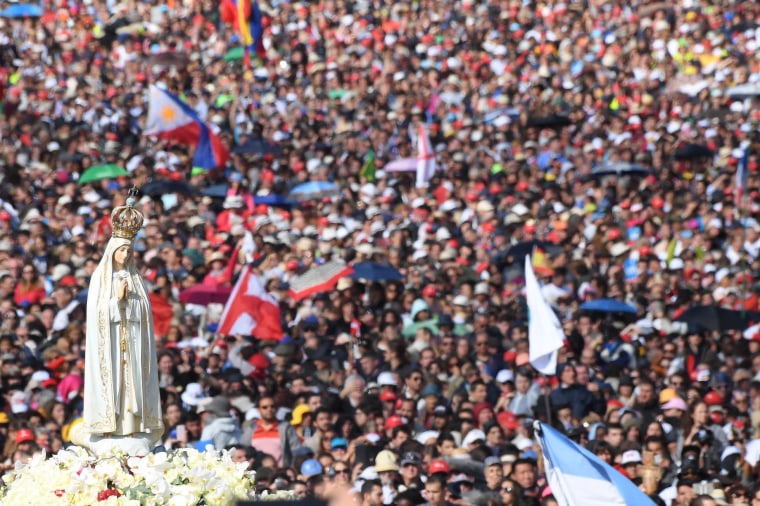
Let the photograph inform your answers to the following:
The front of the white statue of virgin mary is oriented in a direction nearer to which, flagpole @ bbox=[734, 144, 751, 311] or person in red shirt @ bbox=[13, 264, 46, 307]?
the flagpole

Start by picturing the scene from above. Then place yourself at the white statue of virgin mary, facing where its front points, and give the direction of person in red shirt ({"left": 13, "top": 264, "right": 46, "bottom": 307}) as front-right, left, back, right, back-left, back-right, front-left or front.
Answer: back-left

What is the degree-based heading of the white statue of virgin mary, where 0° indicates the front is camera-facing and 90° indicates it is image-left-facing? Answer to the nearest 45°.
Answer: approximately 315°

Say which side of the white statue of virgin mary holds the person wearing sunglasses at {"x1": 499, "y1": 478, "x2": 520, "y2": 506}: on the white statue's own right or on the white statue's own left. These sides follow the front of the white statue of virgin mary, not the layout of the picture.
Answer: on the white statue's own left

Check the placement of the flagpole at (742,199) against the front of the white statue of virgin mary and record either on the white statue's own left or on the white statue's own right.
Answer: on the white statue's own left
